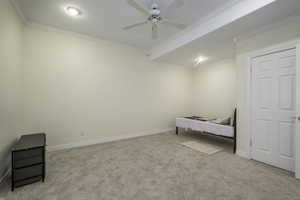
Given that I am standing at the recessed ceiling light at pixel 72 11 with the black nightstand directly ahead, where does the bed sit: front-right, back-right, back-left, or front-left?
back-left

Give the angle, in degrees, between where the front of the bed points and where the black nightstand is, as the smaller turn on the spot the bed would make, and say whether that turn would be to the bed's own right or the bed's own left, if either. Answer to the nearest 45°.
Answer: approximately 90° to the bed's own left

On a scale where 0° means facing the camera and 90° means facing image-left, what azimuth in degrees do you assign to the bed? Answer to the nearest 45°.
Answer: approximately 135°

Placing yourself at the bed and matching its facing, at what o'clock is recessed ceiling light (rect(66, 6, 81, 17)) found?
The recessed ceiling light is roughly at 9 o'clock from the bed.

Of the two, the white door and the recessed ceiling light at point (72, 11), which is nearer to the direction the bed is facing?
the recessed ceiling light
